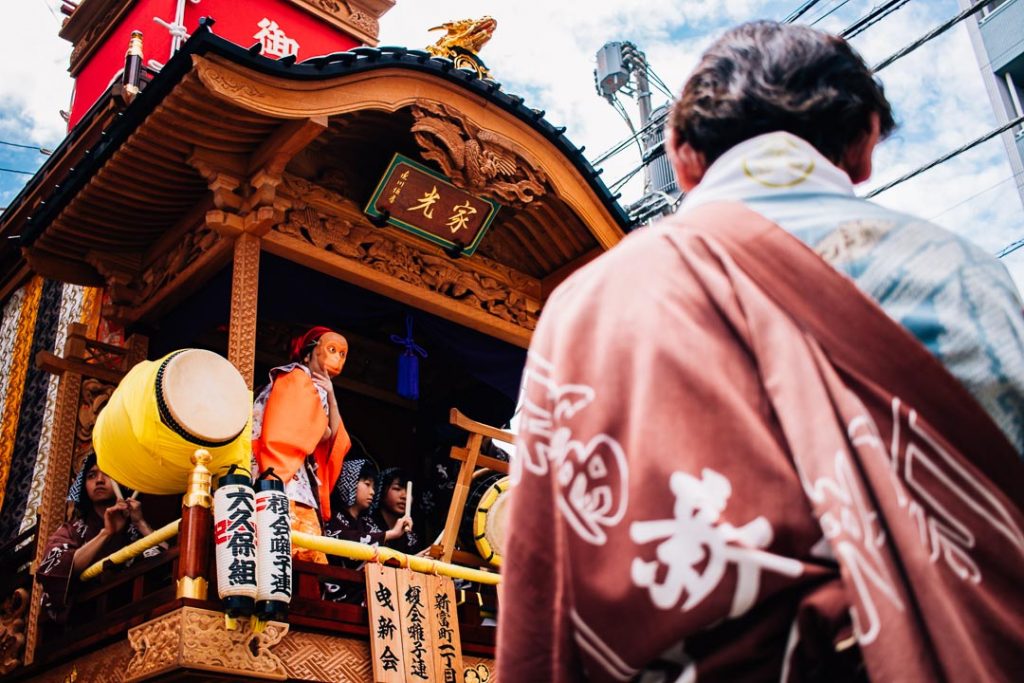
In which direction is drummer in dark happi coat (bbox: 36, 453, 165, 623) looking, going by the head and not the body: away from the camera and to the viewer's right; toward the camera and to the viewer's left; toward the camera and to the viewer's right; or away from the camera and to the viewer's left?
toward the camera and to the viewer's right

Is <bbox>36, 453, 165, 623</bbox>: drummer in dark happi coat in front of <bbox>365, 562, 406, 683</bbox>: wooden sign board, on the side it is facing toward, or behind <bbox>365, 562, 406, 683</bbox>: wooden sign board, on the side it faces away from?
behind

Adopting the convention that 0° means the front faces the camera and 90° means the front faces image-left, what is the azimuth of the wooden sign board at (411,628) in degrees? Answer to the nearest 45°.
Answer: approximately 315°

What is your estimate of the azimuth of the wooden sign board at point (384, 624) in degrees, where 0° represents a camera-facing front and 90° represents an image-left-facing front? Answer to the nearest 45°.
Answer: approximately 315°

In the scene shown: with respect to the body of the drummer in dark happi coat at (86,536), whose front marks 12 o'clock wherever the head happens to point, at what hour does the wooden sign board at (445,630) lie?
The wooden sign board is roughly at 11 o'clock from the drummer in dark happi coat.
